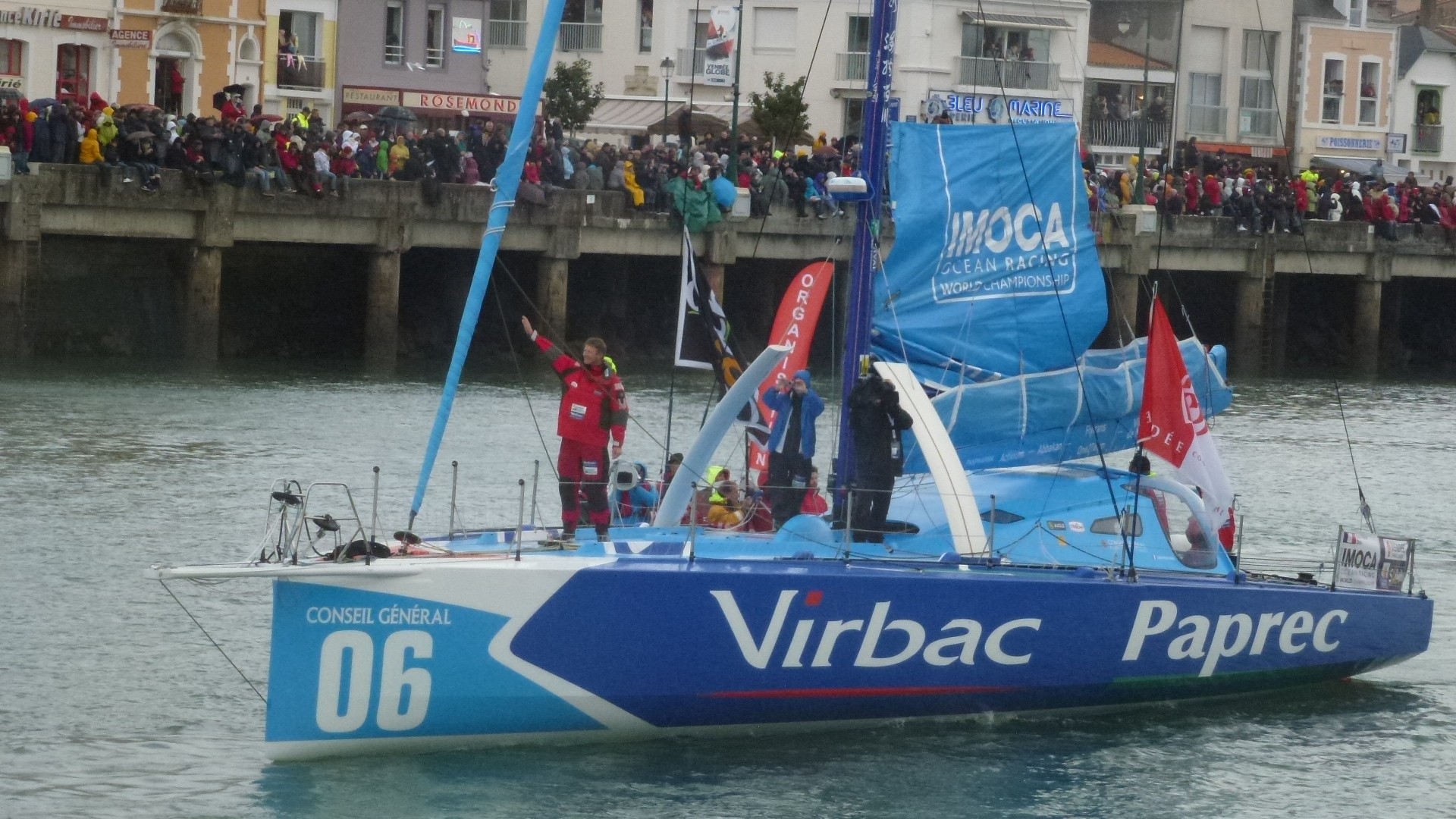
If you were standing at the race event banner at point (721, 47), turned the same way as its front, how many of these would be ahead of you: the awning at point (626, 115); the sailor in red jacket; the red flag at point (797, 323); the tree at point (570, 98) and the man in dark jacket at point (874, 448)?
3

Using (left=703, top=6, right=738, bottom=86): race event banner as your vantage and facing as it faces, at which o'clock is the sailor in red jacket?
The sailor in red jacket is roughly at 12 o'clock from the race event banner.

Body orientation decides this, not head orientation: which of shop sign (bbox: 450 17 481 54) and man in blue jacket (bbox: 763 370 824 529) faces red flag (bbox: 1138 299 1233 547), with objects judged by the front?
the shop sign

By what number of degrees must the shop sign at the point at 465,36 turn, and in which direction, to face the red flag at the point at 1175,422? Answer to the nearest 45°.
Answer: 0° — it already faces it

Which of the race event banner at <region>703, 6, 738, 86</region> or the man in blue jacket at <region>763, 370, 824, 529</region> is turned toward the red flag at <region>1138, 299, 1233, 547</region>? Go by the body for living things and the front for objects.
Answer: the race event banner

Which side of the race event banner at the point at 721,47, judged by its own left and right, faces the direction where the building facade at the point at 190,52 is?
right

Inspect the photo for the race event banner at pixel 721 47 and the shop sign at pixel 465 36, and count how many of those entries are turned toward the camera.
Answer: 2

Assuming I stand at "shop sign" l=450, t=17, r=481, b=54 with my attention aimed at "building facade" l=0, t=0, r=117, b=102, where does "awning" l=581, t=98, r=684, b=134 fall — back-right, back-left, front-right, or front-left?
back-left

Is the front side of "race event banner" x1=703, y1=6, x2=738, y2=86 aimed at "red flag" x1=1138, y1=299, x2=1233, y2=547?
yes

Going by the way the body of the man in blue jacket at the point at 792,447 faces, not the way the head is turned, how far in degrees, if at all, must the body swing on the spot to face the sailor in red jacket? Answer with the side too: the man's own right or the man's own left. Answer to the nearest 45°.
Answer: approximately 45° to the man's own right

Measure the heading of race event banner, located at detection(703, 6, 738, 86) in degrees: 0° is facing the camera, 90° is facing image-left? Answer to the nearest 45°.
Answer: approximately 0°

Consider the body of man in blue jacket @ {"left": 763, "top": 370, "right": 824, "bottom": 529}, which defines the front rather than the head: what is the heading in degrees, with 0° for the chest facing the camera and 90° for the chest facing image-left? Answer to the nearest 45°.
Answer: approximately 45°

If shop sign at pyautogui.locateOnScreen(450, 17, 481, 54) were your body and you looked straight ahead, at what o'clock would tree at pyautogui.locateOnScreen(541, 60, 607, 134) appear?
The tree is roughly at 11 o'clock from the shop sign.
